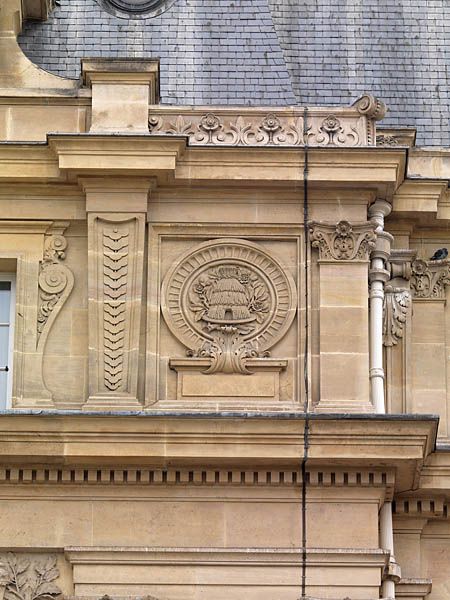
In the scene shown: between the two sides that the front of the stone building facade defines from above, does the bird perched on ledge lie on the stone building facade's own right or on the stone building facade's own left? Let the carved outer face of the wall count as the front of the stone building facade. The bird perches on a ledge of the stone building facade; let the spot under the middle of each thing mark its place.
on the stone building facade's own left

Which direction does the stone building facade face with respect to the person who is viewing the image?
facing the viewer
